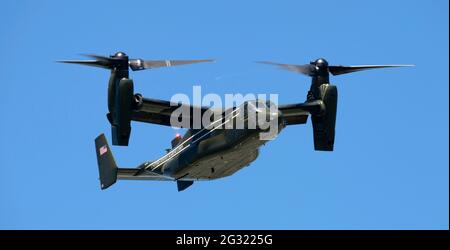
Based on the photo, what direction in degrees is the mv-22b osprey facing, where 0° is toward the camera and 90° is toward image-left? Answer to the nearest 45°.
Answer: approximately 315°
